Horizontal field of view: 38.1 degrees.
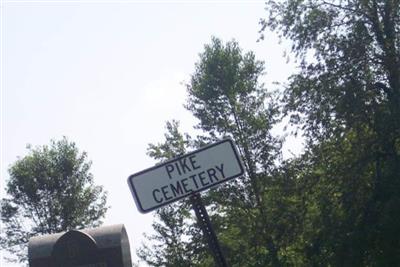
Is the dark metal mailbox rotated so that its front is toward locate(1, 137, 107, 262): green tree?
no

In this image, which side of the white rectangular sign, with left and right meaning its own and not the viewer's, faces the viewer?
front

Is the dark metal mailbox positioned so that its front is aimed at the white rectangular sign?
no

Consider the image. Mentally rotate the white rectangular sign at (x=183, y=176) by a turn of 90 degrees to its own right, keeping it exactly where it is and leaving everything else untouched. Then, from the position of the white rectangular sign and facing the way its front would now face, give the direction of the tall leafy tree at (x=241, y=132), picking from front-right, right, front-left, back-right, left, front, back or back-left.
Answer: right

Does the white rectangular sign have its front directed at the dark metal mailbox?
no
